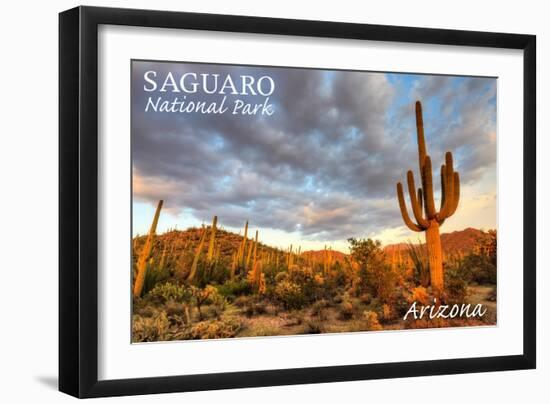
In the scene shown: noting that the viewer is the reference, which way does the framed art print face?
facing the viewer and to the right of the viewer
